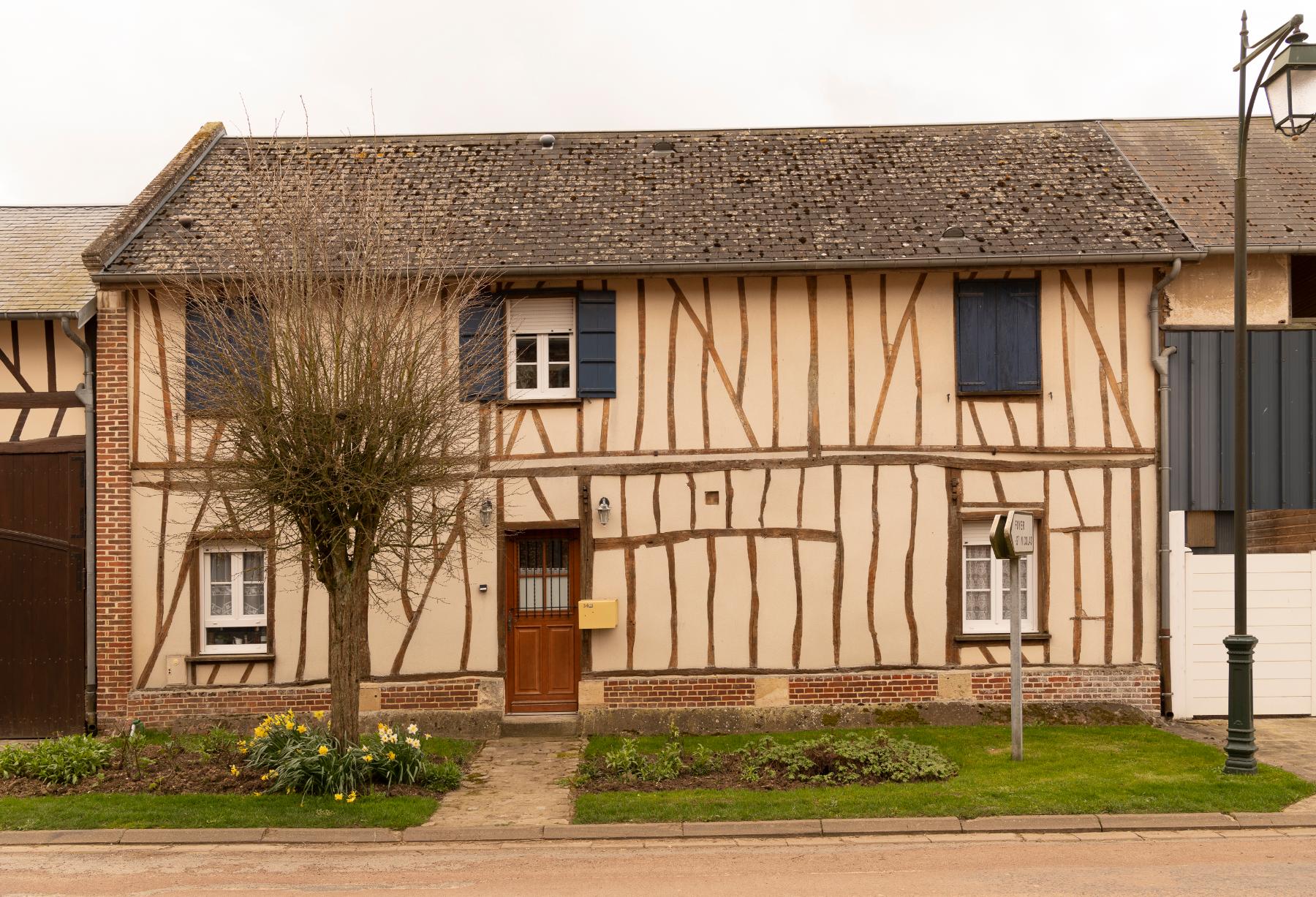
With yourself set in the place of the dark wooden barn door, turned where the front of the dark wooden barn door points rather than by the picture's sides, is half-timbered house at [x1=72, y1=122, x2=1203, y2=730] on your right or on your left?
on your left

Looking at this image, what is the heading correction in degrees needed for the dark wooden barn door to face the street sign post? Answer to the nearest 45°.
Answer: approximately 45° to its left

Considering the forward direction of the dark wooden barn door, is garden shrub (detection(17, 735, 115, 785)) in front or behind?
in front

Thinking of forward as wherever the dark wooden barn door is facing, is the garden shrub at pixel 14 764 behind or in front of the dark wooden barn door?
in front

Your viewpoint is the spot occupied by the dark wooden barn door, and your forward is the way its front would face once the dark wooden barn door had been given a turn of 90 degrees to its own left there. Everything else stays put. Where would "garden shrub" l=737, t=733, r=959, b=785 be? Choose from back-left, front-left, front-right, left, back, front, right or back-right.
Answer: front-right

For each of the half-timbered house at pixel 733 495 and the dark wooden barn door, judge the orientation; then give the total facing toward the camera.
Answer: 2

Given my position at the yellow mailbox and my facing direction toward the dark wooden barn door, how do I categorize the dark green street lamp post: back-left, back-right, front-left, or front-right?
back-left

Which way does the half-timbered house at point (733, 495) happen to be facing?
toward the camera
